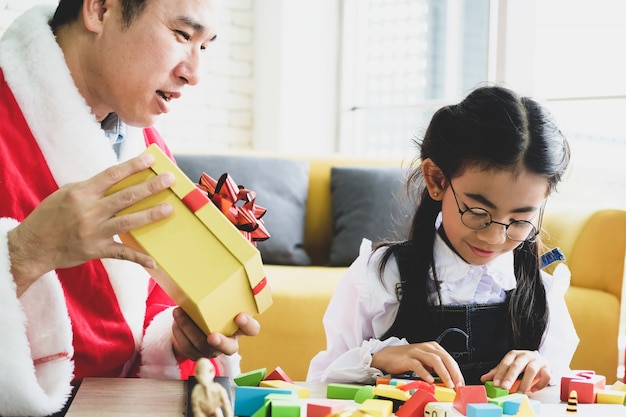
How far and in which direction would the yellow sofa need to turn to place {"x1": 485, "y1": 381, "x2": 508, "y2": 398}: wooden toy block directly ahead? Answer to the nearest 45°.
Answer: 0° — it already faces it

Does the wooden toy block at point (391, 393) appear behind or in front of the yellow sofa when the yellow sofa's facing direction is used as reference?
in front

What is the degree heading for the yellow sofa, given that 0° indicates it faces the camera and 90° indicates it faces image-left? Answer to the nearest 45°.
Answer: approximately 0°

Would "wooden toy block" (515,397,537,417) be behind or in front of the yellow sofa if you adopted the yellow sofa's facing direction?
in front

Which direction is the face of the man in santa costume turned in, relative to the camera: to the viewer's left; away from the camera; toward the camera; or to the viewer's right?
to the viewer's right

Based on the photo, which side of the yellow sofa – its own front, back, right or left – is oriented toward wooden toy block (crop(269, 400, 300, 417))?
front

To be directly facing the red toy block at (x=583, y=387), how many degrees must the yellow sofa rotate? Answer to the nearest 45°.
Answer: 0° — it already faces it

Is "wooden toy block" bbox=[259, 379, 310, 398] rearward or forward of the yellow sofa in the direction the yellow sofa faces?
forward
